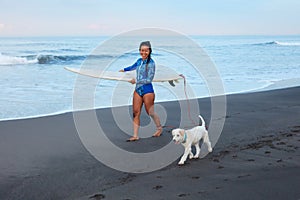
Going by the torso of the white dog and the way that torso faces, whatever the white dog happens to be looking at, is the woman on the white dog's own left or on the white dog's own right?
on the white dog's own right

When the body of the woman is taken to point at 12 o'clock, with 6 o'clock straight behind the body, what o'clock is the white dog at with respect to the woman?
The white dog is roughly at 10 o'clock from the woman.

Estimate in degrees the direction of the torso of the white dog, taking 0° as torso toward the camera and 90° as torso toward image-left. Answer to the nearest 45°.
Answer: approximately 45°

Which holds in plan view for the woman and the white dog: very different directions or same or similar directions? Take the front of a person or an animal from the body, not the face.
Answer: same or similar directions

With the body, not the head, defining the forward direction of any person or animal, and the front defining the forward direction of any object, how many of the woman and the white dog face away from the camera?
0

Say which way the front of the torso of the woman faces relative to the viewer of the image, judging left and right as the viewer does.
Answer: facing the viewer and to the left of the viewer
